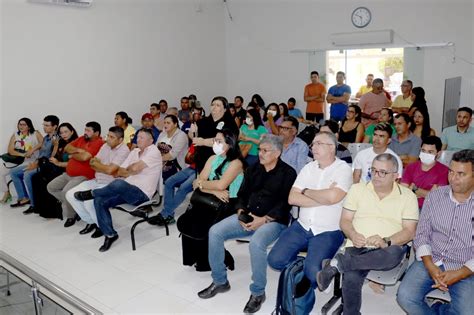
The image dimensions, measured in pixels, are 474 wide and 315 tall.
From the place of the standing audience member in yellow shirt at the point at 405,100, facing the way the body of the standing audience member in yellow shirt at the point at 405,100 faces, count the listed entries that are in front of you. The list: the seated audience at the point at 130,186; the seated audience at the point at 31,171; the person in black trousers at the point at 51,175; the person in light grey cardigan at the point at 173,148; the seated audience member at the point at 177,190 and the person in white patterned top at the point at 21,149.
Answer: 6

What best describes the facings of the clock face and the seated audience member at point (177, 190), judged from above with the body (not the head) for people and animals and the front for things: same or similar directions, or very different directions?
same or similar directions

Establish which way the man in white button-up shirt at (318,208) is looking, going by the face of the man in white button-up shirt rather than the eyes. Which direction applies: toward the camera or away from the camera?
toward the camera

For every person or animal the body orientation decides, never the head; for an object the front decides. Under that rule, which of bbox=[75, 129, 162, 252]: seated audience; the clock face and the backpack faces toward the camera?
the clock face

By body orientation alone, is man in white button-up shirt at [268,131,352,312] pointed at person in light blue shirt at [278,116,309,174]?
no

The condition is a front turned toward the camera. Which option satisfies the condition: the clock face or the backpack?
the clock face

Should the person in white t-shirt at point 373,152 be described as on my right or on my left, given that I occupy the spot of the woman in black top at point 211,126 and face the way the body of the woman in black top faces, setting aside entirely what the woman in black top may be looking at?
on my left

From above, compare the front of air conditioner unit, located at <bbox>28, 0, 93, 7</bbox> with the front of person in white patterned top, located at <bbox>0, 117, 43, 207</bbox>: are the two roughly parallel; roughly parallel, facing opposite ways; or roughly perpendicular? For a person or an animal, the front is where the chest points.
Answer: roughly perpendicular

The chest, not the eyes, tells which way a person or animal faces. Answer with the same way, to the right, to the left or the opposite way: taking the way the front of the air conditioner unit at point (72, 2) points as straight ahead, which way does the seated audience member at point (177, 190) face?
to the right

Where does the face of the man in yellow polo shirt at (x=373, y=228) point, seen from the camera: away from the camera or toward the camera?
toward the camera

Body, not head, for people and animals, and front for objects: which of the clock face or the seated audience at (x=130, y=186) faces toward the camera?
the clock face

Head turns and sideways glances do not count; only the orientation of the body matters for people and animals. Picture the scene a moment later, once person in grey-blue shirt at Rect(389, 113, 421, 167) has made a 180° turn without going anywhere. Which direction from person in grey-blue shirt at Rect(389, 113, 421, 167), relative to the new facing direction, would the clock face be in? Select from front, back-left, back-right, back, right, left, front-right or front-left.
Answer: front-left

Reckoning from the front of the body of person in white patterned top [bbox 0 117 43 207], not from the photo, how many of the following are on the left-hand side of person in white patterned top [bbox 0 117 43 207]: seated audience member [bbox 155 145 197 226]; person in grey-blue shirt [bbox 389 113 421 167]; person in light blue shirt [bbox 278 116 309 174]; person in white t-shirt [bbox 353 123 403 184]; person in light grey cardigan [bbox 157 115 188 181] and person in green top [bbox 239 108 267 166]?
6

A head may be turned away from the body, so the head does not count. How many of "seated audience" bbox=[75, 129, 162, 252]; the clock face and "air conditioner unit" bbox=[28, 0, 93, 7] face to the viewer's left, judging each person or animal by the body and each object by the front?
1

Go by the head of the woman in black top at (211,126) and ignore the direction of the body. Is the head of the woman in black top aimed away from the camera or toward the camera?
toward the camera

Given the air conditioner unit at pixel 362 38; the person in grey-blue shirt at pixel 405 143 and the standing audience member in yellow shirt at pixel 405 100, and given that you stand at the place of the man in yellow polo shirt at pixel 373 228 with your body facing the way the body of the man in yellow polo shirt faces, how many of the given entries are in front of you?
0

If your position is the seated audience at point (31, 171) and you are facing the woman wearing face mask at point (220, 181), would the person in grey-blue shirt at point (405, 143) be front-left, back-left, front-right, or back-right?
front-left

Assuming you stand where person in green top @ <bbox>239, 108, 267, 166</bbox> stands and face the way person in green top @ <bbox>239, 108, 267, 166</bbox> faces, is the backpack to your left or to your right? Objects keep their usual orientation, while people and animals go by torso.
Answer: on your left
